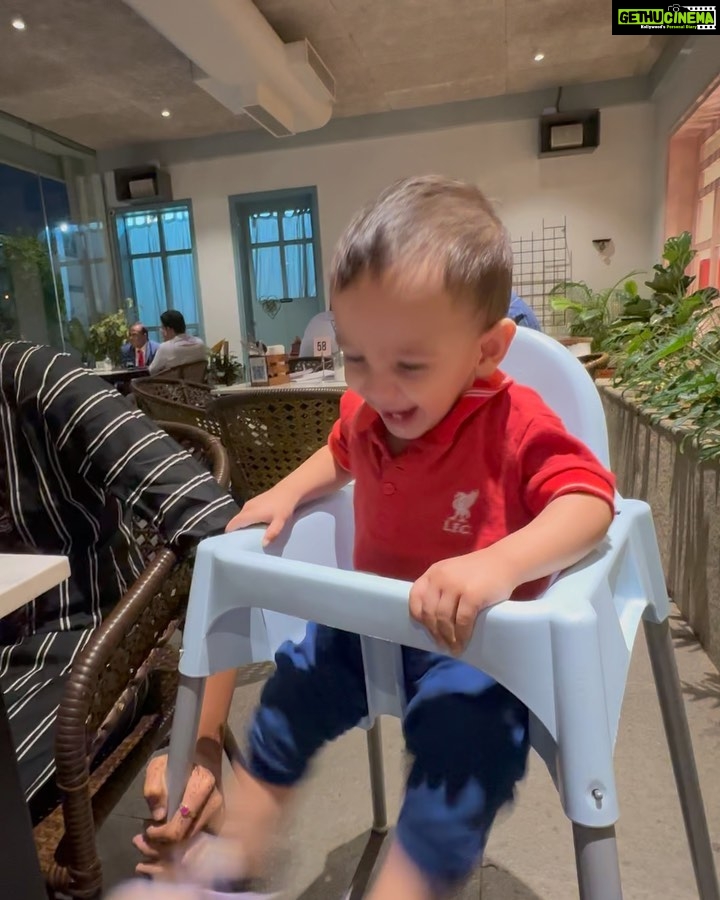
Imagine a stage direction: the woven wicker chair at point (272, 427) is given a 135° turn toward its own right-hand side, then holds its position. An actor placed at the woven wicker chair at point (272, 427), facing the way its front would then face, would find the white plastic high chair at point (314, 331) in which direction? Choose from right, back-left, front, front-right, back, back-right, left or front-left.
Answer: back-left

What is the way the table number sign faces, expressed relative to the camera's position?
facing the viewer

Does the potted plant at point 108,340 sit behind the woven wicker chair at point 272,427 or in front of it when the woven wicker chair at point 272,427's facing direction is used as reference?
in front

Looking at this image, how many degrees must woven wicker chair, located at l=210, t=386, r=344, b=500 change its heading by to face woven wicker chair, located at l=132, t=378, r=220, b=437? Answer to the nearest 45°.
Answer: approximately 45° to its left

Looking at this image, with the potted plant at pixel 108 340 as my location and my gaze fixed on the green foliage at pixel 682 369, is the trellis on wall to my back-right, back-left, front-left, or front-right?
front-left

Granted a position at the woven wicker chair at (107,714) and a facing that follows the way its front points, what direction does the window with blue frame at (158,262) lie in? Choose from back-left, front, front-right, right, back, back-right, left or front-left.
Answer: back-right

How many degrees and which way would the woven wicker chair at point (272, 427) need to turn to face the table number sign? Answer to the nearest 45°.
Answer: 0° — it already faces it

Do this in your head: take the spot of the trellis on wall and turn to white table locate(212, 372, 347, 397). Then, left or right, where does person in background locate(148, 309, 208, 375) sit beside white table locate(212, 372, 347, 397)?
right

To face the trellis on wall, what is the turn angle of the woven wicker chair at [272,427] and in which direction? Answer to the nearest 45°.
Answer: approximately 45° to its right

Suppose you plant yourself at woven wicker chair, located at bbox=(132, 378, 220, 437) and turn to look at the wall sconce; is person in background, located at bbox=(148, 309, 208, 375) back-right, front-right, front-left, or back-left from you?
front-left

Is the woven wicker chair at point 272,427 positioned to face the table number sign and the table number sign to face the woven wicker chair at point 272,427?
yes

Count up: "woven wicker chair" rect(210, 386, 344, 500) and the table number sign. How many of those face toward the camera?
1

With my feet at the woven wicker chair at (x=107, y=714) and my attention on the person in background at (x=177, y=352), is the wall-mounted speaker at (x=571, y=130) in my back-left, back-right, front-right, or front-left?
front-right

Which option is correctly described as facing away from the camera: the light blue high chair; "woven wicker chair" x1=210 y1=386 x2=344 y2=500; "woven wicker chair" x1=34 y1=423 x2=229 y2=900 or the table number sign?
"woven wicker chair" x1=210 y1=386 x2=344 y2=500

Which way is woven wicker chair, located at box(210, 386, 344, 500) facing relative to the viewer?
away from the camera

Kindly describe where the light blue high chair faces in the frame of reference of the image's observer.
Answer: facing the viewer and to the left of the viewer
